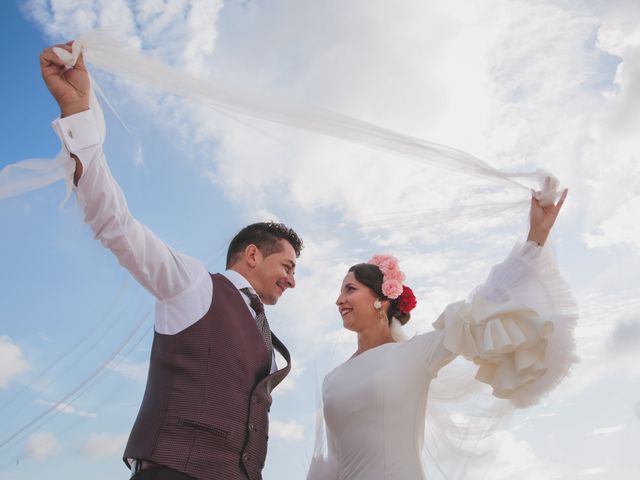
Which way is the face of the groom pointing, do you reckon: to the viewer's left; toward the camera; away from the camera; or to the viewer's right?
to the viewer's right

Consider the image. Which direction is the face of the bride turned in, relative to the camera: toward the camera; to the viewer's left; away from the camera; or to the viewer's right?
to the viewer's left

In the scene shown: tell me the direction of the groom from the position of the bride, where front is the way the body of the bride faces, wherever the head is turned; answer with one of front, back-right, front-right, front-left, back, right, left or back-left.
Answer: front

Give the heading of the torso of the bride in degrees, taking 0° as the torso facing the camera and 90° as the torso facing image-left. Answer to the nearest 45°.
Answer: approximately 45°
